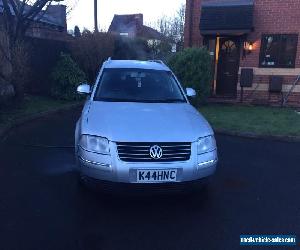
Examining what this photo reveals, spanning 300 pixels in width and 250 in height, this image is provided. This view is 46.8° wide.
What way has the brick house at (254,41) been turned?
toward the camera

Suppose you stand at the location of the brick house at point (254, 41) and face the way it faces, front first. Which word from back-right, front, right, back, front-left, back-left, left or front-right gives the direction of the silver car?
front

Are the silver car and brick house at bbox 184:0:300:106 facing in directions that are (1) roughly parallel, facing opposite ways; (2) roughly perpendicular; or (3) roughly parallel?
roughly parallel

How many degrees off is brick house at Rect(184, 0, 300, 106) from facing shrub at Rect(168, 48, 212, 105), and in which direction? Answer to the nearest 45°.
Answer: approximately 45° to its right

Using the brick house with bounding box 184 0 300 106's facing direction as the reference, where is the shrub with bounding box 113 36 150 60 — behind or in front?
behind

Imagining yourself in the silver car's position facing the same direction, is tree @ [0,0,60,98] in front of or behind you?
behind

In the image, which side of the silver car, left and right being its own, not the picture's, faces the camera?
front

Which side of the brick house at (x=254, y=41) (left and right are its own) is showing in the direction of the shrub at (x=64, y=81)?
right

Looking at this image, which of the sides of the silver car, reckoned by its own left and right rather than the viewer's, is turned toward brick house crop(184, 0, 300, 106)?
back

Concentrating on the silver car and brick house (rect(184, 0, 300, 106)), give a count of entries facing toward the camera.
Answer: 2

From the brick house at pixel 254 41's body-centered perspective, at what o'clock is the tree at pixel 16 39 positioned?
The tree is roughly at 2 o'clock from the brick house.
